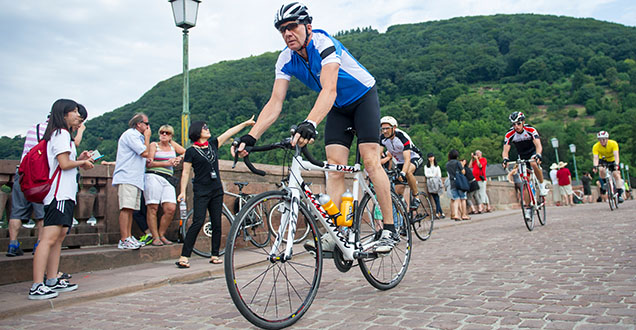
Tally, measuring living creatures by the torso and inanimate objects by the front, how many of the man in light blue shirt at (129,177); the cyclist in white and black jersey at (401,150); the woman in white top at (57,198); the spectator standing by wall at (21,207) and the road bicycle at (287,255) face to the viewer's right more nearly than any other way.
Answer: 3

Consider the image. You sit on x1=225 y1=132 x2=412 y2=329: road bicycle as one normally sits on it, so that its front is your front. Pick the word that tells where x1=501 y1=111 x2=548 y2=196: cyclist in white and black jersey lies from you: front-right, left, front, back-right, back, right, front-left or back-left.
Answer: back

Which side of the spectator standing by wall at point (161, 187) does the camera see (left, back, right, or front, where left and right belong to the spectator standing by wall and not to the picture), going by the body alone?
front

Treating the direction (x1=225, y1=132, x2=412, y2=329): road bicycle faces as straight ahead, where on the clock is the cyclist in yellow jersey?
The cyclist in yellow jersey is roughly at 6 o'clock from the road bicycle.

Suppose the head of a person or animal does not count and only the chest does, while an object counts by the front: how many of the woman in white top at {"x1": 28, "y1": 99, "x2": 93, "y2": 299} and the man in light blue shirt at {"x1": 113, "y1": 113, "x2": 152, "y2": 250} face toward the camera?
0

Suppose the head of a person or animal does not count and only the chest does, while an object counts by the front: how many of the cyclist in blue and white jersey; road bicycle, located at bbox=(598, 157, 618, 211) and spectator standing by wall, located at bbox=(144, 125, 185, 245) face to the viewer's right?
0

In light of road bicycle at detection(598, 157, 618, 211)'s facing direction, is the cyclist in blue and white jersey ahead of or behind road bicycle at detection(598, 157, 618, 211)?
ahead

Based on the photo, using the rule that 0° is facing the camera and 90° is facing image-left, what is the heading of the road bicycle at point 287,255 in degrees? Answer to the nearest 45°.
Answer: approximately 45°

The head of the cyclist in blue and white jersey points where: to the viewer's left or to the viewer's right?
to the viewer's left

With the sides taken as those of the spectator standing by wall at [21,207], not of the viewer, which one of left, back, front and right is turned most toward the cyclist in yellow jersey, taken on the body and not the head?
front

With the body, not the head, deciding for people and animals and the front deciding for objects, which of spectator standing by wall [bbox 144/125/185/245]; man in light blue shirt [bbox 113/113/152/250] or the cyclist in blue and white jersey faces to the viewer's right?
the man in light blue shirt

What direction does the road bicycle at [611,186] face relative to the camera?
toward the camera

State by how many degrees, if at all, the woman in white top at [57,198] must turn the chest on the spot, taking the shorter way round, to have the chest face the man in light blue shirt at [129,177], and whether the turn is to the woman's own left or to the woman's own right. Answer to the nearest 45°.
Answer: approximately 45° to the woman's own left

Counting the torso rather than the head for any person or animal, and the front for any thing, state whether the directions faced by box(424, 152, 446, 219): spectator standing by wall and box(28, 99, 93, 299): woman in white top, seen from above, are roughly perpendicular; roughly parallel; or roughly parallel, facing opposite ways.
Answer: roughly perpendicular

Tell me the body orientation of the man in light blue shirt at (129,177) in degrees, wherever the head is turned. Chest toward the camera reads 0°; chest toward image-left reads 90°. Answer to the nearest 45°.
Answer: approximately 270°

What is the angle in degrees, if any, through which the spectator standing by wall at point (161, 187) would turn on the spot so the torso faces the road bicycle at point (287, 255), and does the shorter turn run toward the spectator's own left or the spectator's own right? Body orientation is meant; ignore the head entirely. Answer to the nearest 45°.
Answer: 0° — they already face it

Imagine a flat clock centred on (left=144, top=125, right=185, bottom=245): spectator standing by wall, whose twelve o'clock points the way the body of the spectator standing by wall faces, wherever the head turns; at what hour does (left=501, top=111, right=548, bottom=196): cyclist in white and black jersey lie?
The cyclist in white and black jersey is roughly at 9 o'clock from the spectator standing by wall.

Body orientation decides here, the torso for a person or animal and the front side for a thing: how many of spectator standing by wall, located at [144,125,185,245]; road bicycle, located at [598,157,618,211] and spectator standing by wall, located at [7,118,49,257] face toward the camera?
2
